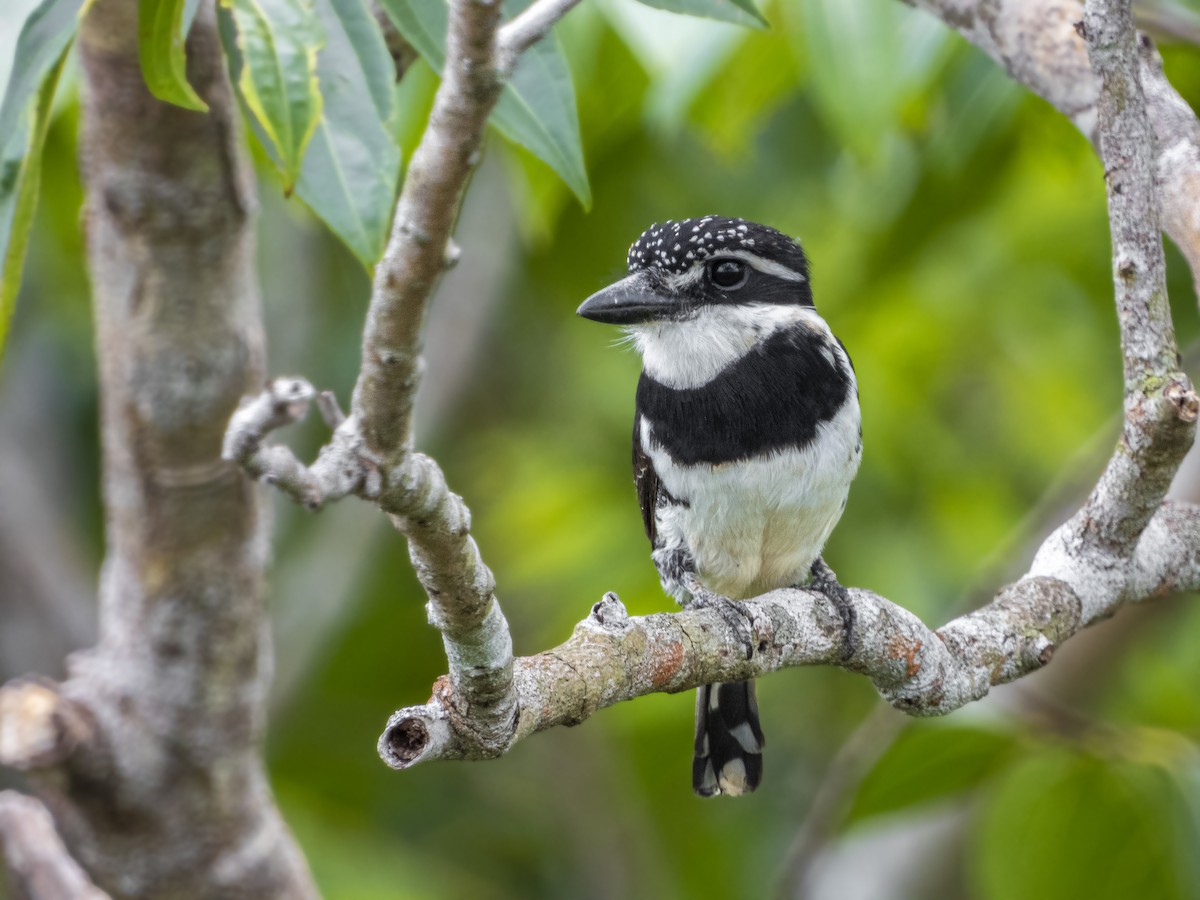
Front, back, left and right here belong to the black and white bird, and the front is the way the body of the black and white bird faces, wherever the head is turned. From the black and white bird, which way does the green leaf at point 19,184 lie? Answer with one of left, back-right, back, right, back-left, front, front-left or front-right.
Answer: front-right

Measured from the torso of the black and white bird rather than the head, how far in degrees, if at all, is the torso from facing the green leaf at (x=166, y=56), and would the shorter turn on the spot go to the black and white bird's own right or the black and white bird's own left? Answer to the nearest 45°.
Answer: approximately 45° to the black and white bird's own right

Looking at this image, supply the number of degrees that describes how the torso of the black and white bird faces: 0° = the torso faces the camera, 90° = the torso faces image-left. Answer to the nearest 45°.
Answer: approximately 0°

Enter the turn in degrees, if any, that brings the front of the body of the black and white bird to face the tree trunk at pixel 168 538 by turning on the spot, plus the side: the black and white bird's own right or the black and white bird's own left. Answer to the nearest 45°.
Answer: approximately 90° to the black and white bird's own right

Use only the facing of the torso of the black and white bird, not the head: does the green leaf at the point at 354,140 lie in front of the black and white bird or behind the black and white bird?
in front
